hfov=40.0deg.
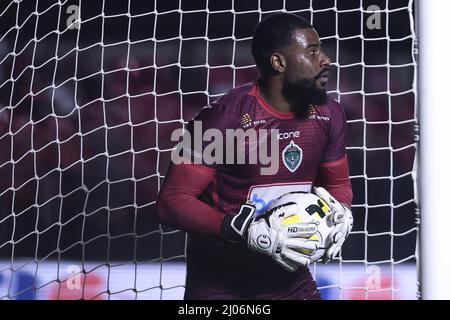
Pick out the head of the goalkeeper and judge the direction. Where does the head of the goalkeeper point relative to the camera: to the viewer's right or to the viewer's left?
to the viewer's right

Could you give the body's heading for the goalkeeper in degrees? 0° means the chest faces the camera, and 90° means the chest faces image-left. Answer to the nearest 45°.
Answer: approximately 315°

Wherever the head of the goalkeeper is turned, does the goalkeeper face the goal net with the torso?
no
